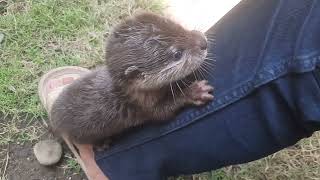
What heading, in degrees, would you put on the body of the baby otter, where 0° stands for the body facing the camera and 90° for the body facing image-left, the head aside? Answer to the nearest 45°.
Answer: approximately 270°
